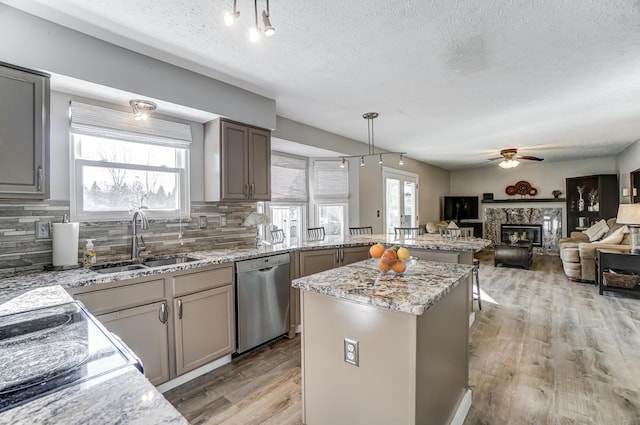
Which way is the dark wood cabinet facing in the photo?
toward the camera

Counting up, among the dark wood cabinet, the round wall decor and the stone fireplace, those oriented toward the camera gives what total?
3

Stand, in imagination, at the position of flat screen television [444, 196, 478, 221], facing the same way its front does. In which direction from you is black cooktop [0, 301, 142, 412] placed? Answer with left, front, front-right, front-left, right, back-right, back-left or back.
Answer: front

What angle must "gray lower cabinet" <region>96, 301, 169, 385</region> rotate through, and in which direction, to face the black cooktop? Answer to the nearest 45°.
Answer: approximately 45° to its right

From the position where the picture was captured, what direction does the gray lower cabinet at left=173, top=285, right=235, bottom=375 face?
facing the viewer and to the right of the viewer

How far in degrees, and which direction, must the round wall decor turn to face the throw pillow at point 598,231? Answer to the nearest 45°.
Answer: approximately 45° to its left

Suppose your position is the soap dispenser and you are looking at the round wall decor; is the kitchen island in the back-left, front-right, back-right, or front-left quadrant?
front-right

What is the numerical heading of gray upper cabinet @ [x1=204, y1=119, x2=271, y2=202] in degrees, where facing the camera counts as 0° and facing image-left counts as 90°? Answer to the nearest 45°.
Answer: approximately 315°

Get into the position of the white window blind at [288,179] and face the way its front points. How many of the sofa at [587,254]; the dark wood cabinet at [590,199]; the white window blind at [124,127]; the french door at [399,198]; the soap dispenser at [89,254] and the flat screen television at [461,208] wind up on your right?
2

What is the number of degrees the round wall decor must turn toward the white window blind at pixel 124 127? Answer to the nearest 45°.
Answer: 0° — it already faces it

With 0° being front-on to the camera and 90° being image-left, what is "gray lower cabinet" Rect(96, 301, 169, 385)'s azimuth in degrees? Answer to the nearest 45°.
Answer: approximately 315°

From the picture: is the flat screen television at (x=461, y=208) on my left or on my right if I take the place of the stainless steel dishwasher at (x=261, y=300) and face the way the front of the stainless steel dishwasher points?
on my left
